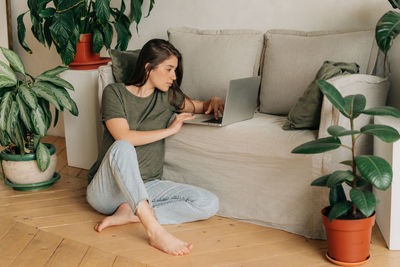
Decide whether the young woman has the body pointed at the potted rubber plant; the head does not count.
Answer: yes

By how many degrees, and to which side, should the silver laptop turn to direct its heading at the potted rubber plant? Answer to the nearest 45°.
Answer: approximately 180°

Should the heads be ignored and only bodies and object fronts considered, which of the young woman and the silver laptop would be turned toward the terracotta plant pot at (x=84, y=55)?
the silver laptop

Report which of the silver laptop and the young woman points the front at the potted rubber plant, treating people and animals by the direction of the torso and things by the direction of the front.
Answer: the young woman

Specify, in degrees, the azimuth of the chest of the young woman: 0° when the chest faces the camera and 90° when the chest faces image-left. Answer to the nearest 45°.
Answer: approximately 315°

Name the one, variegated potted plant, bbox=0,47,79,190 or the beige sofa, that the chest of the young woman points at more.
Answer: the beige sofa

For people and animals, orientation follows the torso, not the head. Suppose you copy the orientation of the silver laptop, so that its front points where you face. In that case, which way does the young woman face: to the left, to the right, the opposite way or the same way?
the opposite way

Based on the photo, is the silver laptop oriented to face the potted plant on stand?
yes

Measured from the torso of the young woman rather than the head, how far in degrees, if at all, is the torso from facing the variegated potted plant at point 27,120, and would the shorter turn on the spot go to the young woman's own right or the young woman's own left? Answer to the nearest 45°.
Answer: approximately 180°

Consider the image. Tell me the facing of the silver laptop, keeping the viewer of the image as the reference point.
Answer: facing away from the viewer and to the left of the viewer

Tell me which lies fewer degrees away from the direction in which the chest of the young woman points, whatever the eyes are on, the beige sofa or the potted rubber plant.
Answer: the potted rubber plant

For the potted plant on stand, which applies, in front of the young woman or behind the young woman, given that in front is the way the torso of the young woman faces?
behind
